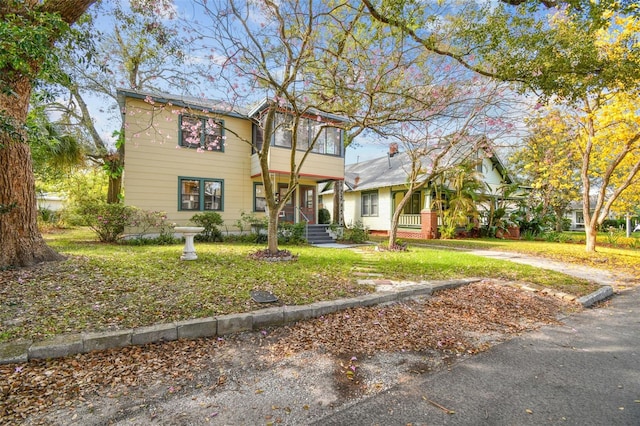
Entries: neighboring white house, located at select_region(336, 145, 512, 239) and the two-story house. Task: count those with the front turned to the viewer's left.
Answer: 0

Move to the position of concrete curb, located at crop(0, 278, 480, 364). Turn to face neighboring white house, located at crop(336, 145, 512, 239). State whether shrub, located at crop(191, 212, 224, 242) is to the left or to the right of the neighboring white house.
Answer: left

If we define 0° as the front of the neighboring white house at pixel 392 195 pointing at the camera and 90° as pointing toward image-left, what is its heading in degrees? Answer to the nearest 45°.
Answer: approximately 315°

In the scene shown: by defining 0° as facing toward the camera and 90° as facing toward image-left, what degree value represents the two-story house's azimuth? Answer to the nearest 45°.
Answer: approximately 0°

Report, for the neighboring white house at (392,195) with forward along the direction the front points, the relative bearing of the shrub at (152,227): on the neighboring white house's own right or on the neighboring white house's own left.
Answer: on the neighboring white house's own right

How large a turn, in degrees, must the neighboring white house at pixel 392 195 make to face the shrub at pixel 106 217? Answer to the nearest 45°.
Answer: approximately 90° to its right

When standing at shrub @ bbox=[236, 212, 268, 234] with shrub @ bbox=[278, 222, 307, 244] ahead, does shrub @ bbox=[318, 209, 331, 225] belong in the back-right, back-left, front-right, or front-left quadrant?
front-left

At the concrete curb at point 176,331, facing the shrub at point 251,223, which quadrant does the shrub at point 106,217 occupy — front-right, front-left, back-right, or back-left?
front-left

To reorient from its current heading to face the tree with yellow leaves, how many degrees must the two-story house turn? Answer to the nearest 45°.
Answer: approximately 90° to its left

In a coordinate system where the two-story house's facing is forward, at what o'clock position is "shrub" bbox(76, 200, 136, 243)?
The shrub is roughly at 2 o'clock from the two-story house.

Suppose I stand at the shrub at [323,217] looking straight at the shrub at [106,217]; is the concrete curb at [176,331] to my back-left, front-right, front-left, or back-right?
front-left

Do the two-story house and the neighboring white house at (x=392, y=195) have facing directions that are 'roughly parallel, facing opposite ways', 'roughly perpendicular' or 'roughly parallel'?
roughly parallel

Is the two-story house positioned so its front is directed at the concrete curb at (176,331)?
yes
